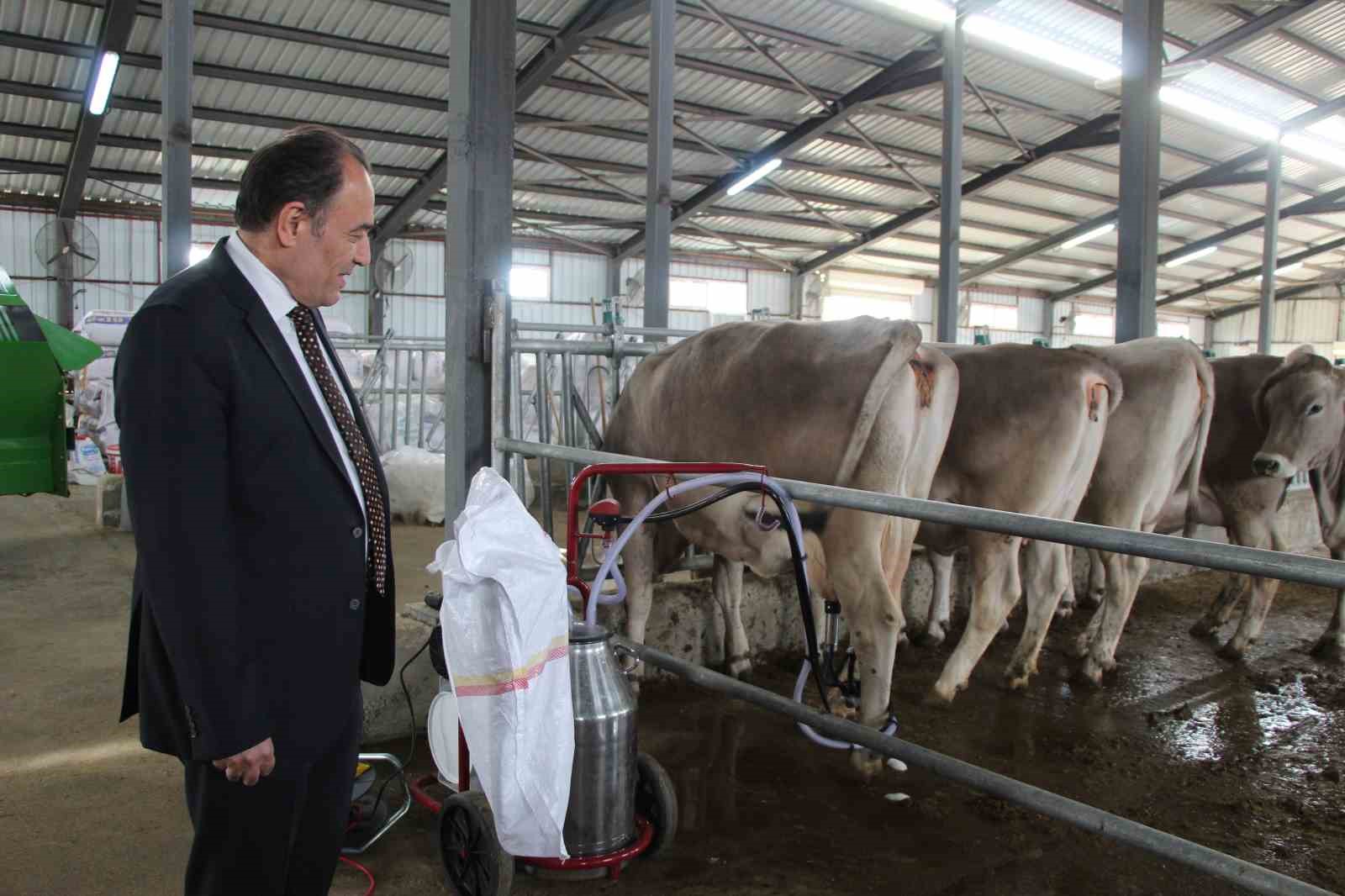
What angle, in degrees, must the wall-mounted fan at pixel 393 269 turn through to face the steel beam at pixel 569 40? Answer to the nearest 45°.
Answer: approximately 45° to its right

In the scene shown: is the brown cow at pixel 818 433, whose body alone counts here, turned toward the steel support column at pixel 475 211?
no

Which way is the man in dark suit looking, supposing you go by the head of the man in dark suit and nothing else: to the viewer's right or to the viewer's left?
to the viewer's right

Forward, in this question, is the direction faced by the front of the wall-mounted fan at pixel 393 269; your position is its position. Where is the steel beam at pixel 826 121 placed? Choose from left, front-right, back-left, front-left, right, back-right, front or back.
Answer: front

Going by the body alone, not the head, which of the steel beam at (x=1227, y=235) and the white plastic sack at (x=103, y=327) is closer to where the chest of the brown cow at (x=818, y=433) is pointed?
the white plastic sack

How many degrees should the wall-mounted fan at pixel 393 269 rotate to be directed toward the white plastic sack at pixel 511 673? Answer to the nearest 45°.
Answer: approximately 45° to its right

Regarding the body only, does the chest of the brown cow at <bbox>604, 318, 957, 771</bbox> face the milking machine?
no

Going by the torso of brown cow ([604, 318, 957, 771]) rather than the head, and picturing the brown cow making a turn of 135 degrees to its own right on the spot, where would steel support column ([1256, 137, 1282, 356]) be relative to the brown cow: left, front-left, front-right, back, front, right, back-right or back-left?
front-left

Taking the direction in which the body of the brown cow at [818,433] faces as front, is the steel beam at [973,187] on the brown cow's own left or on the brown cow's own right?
on the brown cow's own right

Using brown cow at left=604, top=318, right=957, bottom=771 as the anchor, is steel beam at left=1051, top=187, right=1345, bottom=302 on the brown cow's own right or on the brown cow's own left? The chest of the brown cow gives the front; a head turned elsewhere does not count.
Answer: on the brown cow's own right

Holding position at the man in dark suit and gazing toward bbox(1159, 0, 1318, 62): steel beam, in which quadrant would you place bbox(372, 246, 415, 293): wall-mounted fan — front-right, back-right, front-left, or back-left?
front-left

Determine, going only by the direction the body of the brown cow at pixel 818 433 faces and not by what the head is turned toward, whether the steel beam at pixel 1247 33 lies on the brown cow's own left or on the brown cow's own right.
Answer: on the brown cow's own right

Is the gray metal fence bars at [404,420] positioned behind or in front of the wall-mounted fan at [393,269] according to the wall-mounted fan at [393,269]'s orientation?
in front

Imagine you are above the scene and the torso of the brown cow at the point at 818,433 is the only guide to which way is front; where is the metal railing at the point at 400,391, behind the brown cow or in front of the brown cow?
in front

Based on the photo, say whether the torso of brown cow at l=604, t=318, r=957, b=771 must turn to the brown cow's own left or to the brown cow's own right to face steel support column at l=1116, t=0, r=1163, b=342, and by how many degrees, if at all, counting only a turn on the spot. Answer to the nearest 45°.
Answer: approximately 90° to the brown cow's own right

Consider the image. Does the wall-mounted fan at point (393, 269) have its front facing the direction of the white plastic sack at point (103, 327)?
no
